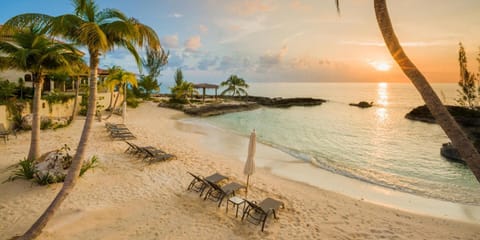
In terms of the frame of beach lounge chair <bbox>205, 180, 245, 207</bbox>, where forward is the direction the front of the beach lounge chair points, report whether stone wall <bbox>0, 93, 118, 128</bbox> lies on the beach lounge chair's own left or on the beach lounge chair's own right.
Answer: on the beach lounge chair's own left

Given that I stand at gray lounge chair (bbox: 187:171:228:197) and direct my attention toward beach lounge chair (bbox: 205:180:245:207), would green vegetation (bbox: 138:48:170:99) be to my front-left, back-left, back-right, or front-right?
back-left

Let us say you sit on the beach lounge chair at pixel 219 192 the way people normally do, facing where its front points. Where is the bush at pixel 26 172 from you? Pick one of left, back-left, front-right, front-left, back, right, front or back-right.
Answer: back-left

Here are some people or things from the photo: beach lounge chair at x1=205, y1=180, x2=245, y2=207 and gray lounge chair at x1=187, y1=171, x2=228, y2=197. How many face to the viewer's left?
0

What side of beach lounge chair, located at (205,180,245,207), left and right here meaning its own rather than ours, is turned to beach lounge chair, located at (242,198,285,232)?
right

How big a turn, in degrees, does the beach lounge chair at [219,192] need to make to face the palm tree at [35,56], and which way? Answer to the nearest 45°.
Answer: approximately 135° to its left

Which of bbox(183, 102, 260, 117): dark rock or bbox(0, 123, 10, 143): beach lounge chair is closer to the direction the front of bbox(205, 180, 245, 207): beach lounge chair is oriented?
the dark rock

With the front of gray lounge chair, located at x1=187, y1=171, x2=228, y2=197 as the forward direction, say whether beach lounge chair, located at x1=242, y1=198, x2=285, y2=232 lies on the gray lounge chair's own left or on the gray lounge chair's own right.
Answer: on the gray lounge chair's own right

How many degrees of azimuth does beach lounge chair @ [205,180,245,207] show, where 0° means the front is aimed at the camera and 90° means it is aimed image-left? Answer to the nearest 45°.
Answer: approximately 225°

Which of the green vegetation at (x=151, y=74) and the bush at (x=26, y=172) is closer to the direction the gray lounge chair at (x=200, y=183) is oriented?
the green vegetation

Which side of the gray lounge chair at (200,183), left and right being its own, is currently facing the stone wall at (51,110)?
left

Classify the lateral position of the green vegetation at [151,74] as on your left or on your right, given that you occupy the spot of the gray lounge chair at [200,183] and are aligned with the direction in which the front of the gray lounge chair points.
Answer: on your left

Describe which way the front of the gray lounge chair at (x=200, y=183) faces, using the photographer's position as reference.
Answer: facing away from the viewer and to the right of the viewer
